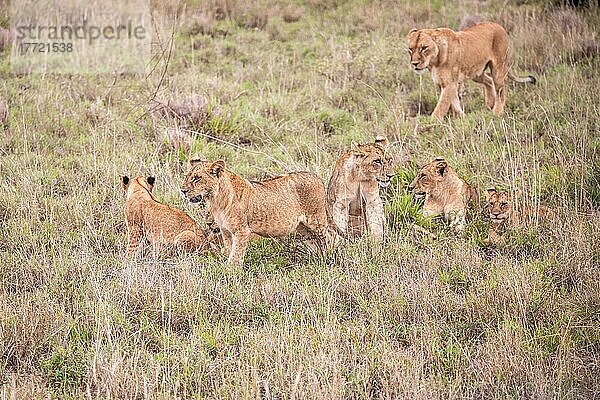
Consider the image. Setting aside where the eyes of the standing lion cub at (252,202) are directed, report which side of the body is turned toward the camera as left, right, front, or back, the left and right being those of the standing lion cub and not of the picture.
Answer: left

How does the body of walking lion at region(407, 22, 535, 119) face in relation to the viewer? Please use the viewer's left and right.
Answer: facing the viewer and to the left of the viewer

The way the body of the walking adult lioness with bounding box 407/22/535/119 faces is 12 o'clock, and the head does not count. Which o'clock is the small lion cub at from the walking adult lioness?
The small lion cub is roughly at 11 o'clock from the walking adult lioness.

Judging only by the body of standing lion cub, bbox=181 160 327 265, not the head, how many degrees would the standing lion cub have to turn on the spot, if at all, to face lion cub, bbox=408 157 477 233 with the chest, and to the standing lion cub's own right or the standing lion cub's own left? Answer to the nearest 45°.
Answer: approximately 135° to the standing lion cub's own right

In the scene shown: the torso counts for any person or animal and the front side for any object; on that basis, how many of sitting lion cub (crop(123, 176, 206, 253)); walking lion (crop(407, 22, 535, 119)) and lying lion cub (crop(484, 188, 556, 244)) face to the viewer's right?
0

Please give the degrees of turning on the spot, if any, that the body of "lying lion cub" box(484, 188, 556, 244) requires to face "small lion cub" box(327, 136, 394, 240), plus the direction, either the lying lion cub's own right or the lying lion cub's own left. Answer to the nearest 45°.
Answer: approximately 45° to the lying lion cub's own right

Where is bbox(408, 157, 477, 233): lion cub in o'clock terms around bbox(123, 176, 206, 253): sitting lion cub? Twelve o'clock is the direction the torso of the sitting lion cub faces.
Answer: The lion cub is roughly at 4 o'clock from the sitting lion cub.

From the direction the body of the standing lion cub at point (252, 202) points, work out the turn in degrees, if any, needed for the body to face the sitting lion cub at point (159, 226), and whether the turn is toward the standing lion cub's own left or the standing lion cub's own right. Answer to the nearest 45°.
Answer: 0° — it already faces it

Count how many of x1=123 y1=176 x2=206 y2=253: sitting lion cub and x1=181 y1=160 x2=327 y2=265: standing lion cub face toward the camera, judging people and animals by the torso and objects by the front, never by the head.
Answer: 0

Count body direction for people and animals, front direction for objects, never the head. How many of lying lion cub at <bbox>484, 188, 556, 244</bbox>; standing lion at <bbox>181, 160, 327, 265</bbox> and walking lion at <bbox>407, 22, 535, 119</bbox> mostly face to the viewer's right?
0

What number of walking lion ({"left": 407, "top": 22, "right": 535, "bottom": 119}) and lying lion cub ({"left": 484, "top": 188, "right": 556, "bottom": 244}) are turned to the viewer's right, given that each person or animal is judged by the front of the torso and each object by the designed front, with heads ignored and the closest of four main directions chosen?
0

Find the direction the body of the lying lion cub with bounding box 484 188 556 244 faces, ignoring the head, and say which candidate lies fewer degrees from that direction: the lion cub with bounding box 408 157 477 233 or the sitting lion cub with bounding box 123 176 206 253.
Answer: the sitting lion cub

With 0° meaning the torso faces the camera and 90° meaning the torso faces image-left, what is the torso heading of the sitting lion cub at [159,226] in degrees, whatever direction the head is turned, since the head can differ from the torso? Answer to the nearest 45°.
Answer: approximately 135°
